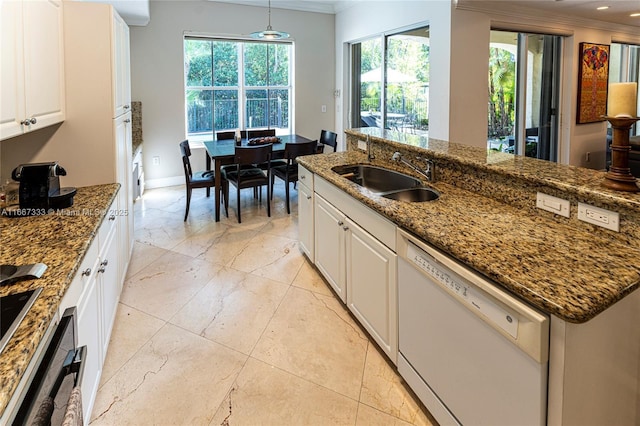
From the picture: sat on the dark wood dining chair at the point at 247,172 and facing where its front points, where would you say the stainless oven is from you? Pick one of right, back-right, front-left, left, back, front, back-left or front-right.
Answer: back-left

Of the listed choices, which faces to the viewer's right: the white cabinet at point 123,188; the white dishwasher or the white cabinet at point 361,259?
the white cabinet at point 123,188

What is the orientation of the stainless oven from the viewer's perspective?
to the viewer's right

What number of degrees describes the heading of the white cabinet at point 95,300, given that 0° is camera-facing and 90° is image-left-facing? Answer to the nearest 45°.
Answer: approximately 270°

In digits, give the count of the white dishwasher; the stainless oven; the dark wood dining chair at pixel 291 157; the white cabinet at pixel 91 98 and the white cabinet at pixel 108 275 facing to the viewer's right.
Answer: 3

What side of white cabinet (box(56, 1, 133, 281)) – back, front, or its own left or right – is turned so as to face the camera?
right

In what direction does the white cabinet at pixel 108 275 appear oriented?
to the viewer's right
